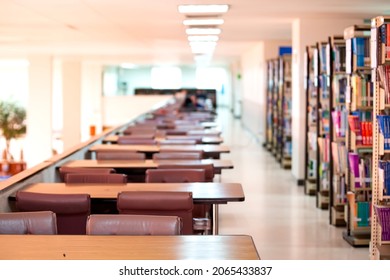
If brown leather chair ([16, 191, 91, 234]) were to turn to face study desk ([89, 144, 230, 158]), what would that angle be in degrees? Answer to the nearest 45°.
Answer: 0° — it already faces it

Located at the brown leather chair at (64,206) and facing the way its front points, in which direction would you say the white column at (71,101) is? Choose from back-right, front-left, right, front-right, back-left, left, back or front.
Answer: front

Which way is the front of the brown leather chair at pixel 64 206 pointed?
away from the camera

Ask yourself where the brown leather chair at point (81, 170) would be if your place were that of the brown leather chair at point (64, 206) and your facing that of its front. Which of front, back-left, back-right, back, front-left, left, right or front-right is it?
front

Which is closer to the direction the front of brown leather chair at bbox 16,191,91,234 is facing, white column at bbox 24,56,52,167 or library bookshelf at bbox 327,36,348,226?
the white column

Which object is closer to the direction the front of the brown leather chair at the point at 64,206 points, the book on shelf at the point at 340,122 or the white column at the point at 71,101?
the white column

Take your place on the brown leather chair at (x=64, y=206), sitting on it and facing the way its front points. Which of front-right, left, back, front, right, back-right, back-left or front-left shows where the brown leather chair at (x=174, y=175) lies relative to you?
front-right

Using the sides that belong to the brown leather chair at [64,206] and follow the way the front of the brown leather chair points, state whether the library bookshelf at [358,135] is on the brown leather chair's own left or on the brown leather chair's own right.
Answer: on the brown leather chair's own right

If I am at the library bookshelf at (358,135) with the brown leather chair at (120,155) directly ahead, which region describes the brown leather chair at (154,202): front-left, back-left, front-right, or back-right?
front-left

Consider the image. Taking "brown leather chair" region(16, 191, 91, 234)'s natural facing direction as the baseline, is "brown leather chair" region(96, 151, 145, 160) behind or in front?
in front

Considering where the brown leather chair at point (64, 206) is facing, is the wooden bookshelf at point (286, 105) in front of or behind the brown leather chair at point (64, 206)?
in front

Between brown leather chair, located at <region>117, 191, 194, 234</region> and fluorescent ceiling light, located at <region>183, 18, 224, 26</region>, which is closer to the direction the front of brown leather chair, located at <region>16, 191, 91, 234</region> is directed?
the fluorescent ceiling light

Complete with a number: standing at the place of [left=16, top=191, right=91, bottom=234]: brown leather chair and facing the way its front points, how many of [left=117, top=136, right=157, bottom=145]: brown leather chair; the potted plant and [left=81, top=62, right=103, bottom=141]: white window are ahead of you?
3

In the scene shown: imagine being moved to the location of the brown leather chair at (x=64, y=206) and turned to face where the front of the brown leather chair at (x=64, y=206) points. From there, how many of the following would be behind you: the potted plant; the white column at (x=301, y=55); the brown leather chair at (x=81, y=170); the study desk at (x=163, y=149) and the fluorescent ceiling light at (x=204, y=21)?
0

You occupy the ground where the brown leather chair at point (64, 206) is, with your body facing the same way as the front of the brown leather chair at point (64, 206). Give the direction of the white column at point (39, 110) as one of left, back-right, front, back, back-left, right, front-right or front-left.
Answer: front

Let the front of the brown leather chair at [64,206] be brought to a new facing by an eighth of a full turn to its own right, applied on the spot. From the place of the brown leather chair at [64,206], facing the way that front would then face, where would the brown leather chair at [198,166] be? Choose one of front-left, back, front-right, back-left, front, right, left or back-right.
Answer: front

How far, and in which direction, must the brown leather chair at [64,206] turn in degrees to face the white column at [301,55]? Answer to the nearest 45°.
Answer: approximately 45° to its right

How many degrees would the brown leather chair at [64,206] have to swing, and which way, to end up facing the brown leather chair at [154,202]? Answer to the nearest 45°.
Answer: approximately 90° to its right

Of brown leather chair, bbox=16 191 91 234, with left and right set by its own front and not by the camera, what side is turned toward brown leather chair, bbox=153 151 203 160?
front
